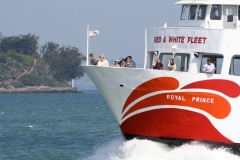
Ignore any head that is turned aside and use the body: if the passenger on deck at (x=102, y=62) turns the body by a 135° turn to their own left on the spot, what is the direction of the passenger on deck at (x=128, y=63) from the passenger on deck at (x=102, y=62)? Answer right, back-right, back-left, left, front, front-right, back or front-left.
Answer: front

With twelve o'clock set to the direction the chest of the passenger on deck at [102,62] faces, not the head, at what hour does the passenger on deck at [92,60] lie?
the passenger on deck at [92,60] is roughly at 2 o'clock from the passenger on deck at [102,62].

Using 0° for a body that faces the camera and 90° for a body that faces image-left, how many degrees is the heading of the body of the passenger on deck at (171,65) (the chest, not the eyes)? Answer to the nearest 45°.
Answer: approximately 45°

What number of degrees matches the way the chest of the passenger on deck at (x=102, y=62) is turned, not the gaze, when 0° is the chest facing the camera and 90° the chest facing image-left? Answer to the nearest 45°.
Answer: approximately 45°

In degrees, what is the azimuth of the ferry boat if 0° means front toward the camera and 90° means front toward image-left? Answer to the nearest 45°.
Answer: approximately 45°
